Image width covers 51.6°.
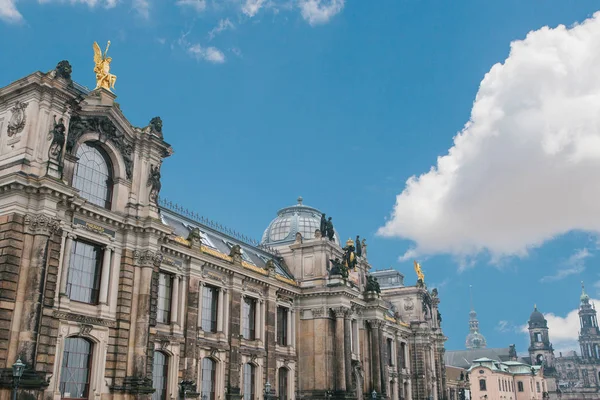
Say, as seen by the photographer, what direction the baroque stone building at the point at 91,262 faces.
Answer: facing the viewer and to the right of the viewer
